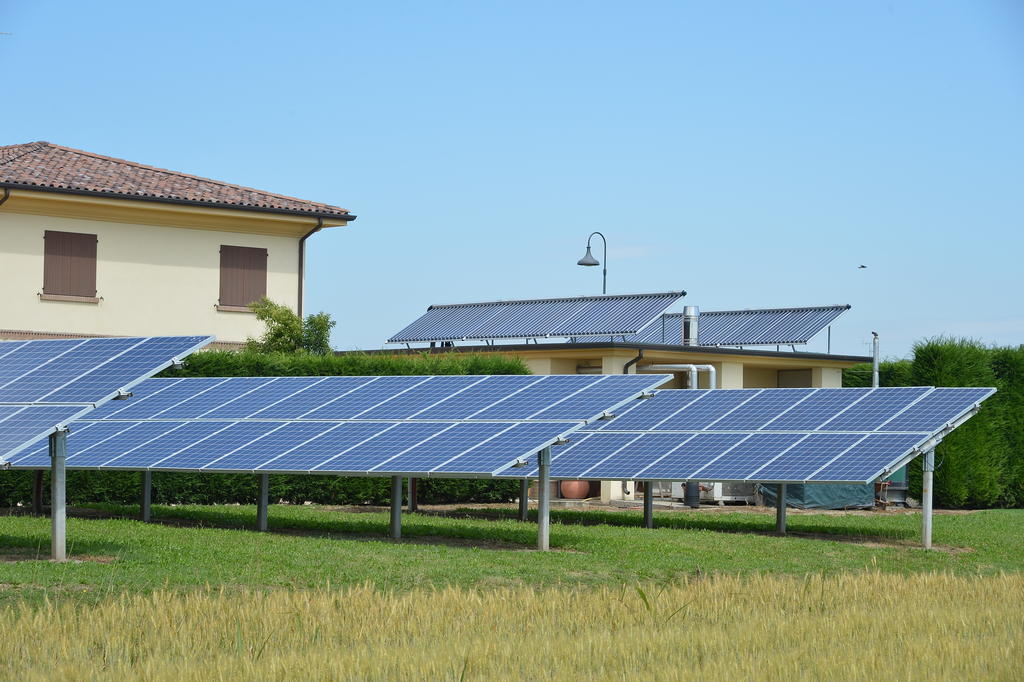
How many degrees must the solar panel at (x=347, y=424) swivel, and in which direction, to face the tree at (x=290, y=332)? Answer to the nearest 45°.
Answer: approximately 135° to its right

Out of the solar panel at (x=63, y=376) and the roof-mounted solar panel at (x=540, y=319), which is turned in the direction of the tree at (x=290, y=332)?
the roof-mounted solar panel

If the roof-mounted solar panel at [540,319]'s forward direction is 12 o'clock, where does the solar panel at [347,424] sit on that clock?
The solar panel is roughly at 11 o'clock from the roof-mounted solar panel.

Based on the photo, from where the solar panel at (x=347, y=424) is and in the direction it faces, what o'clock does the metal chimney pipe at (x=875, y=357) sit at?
The metal chimney pipe is roughly at 6 o'clock from the solar panel.

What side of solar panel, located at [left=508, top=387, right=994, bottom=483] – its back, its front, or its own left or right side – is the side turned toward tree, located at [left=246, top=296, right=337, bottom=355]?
right

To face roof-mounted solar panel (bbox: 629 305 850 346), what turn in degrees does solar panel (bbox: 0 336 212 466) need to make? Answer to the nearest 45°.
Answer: approximately 180°

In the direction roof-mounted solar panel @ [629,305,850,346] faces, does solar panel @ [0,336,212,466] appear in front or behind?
in front

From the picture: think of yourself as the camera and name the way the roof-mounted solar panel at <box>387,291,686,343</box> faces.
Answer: facing the viewer and to the left of the viewer

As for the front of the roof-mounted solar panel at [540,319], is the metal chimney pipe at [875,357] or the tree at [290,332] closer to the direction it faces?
the tree

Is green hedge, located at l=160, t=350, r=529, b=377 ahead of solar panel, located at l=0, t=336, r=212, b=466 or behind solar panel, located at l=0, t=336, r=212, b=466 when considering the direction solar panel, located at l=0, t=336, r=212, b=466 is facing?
behind

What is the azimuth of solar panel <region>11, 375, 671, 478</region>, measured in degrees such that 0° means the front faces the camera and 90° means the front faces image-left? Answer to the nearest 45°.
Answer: approximately 45°

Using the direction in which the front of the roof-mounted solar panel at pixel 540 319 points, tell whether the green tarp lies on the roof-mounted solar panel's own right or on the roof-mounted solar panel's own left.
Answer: on the roof-mounted solar panel's own left
